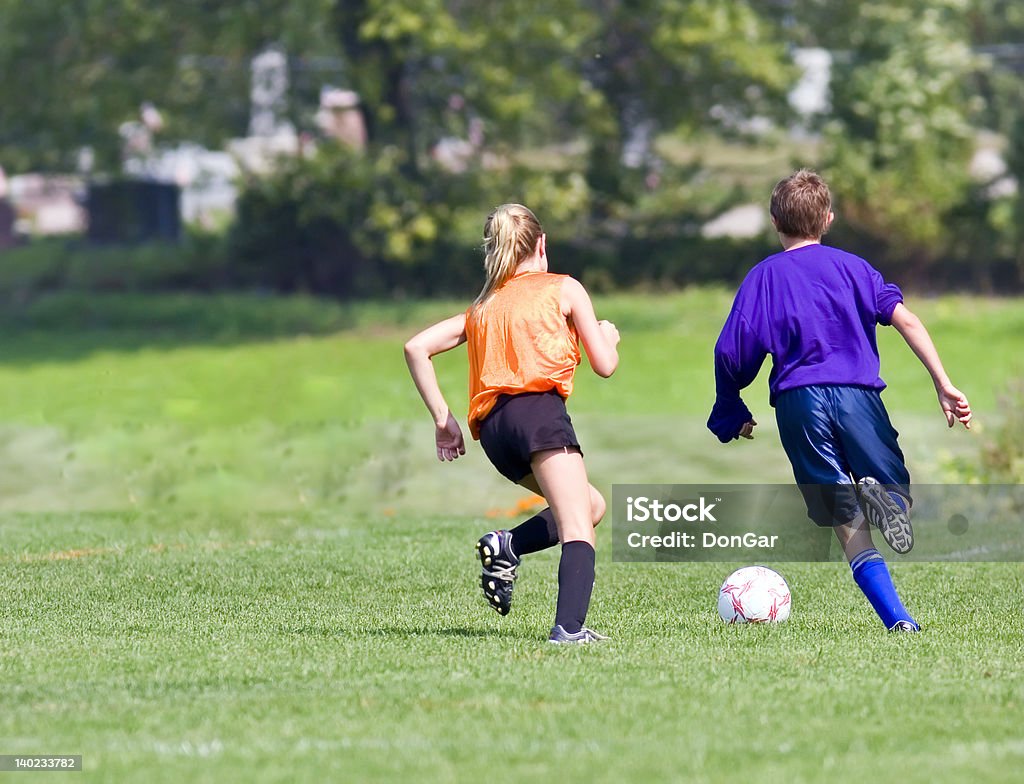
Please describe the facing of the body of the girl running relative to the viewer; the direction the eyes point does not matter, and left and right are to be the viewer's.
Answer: facing away from the viewer and to the right of the viewer

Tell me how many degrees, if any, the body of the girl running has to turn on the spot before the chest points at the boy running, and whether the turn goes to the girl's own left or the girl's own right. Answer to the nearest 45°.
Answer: approximately 45° to the girl's own right

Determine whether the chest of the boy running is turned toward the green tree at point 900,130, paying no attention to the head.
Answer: yes

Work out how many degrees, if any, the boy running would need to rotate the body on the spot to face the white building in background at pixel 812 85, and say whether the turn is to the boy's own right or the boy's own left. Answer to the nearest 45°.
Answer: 0° — they already face it

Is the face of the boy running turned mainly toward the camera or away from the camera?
away from the camera

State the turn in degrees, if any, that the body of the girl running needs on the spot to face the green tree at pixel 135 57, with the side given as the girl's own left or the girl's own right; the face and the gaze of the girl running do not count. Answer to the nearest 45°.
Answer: approximately 45° to the girl's own left

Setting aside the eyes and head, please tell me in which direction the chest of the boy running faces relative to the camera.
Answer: away from the camera

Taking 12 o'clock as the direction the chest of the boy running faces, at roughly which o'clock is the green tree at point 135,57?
The green tree is roughly at 11 o'clock from the boy running.

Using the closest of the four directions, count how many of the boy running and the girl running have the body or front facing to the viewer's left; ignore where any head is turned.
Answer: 0

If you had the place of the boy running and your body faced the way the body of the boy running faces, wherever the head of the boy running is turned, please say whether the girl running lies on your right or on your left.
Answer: on your left
